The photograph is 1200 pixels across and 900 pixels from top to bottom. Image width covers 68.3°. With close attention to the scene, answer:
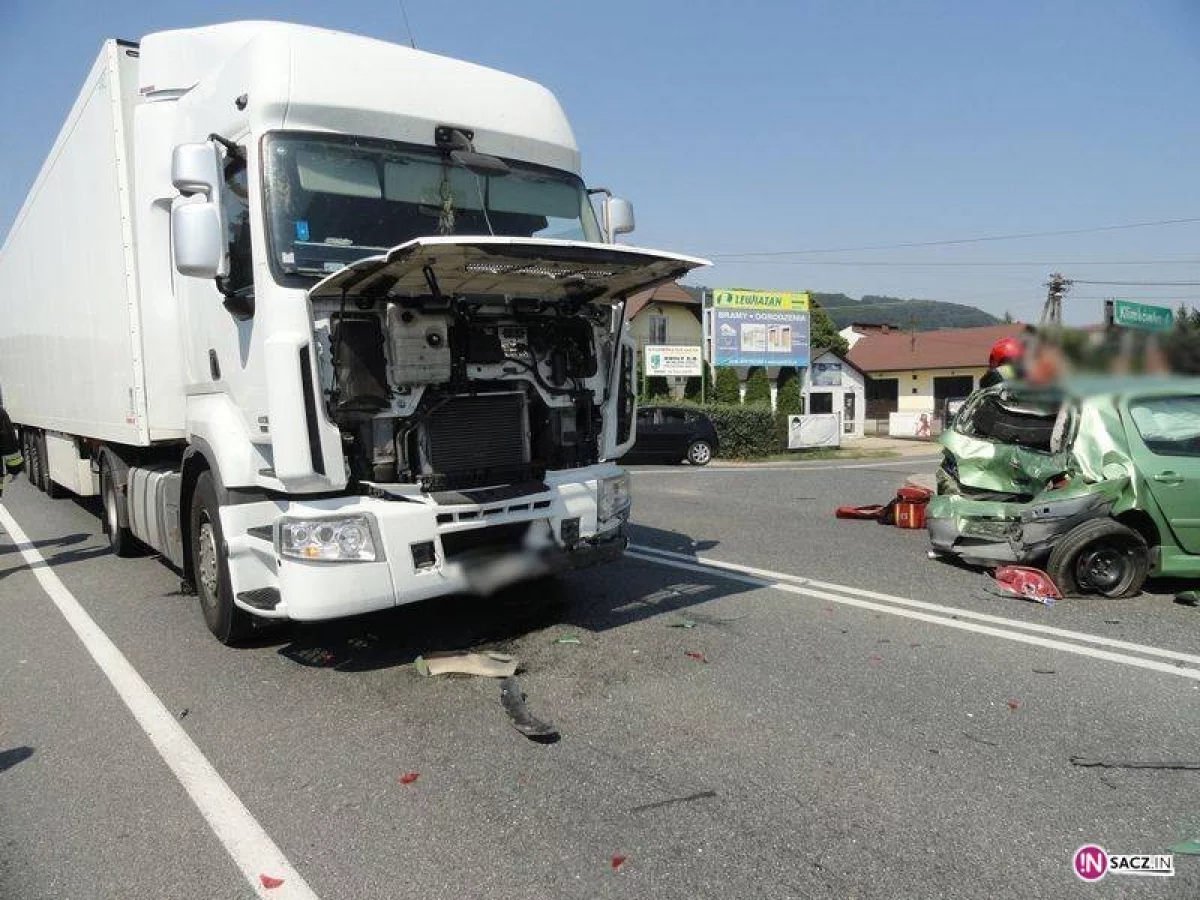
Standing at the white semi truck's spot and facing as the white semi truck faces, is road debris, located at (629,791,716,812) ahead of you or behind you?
ahead

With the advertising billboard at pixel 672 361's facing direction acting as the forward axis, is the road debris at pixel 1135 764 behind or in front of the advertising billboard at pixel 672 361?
in front

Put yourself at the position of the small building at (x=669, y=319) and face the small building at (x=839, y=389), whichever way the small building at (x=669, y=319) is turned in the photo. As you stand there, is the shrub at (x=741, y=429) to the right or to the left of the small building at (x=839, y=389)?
right

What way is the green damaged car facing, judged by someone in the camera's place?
facing away from the viewer and to the right of the viewer

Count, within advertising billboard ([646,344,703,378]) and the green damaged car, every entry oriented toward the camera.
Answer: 1

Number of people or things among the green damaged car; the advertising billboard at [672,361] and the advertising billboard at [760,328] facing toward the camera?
2

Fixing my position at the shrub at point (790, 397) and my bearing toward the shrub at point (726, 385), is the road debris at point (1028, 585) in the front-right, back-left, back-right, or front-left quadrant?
back-left

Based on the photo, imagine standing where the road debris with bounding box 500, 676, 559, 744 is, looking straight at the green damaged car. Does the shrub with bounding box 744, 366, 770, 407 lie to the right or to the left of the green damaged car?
left

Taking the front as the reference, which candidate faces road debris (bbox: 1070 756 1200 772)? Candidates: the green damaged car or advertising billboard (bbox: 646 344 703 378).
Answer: the advertising billboard

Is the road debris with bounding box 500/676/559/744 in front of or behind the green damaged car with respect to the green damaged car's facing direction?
behind

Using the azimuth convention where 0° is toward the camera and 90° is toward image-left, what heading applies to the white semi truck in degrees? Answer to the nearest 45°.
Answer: approximately 315°

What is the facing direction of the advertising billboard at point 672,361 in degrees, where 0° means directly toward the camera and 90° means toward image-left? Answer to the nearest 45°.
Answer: approximately 0°

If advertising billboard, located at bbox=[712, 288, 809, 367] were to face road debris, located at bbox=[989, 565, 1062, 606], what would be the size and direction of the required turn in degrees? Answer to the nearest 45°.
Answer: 0° — it already faces it
